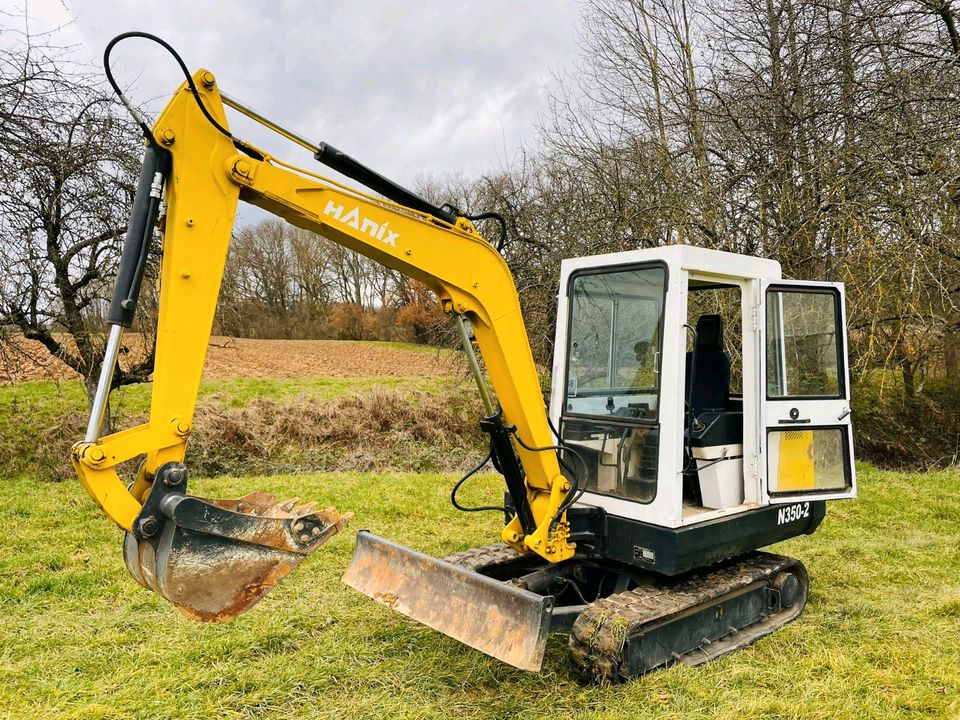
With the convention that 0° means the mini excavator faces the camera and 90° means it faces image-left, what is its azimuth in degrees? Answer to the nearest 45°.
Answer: approximately 45°
